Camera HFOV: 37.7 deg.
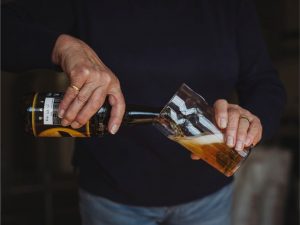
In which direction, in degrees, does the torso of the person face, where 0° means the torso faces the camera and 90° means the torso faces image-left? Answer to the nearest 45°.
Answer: approximately 0°
